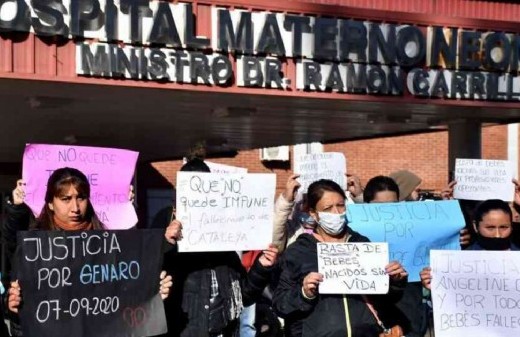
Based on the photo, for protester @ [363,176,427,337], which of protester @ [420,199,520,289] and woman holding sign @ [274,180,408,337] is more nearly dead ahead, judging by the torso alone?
the woman holding sign

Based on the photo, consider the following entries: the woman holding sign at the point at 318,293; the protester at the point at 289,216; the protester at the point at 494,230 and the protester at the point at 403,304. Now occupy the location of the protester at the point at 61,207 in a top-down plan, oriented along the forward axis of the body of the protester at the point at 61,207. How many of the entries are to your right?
0

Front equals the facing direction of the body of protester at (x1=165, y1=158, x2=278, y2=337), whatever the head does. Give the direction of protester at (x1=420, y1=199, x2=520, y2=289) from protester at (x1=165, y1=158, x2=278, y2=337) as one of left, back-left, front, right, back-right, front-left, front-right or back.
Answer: left

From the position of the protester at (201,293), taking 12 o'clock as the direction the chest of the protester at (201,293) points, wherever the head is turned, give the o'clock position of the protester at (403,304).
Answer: the protester at (403,304) is roughly at 9 o'clock from the protester at (201,293).

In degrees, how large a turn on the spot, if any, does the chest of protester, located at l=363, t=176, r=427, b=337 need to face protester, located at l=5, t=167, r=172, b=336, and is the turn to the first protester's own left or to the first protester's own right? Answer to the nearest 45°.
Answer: approximately 45° to the first protester's own right

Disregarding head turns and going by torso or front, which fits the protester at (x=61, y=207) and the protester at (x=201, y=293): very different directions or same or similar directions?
same or similar directions

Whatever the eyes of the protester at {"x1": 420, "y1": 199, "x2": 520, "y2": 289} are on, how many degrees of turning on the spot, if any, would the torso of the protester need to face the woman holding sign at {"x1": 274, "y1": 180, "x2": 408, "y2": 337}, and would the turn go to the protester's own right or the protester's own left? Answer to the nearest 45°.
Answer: approximately 45° to the protester's own right

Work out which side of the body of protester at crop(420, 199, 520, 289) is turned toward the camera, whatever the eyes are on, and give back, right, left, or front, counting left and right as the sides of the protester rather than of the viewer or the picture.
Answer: front

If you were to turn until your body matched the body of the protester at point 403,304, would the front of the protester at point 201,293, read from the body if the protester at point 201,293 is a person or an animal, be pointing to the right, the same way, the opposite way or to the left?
the same way

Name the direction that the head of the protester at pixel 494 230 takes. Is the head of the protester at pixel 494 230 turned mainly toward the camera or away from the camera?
toward the camera

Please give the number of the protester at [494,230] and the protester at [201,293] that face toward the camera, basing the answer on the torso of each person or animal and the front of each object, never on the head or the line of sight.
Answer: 2

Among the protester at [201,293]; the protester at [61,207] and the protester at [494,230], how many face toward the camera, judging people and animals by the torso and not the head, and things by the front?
3

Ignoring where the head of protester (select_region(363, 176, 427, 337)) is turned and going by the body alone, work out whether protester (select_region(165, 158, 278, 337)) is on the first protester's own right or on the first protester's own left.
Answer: on the first protester's own right

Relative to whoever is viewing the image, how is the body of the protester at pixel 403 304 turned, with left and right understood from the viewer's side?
facing the viewer

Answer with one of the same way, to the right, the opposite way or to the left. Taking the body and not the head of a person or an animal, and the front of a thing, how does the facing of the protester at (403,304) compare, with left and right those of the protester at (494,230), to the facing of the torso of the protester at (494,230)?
the same way

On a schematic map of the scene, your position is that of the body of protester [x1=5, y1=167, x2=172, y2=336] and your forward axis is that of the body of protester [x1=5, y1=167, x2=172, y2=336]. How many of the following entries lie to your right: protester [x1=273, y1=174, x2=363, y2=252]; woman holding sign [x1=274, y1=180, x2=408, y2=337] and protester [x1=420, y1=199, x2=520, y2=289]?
0
